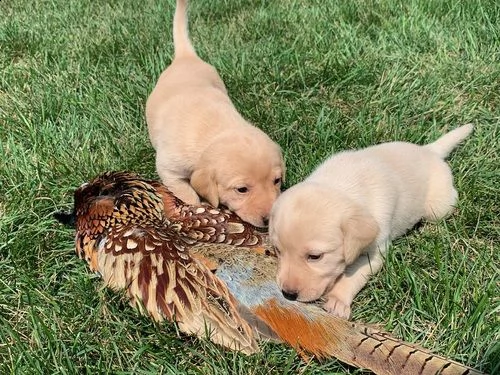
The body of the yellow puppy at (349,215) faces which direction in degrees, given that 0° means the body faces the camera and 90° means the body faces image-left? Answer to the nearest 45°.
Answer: approximately 45°

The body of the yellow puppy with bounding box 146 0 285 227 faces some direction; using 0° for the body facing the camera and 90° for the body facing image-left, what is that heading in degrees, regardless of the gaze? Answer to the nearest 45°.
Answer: approximately 315°

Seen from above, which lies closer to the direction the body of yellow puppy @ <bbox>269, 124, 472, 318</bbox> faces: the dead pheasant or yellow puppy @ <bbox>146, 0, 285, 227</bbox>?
the dead pheasant

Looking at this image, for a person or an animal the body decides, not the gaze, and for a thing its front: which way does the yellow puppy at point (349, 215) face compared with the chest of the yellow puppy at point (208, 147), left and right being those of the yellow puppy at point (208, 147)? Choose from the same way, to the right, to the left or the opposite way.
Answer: to the right

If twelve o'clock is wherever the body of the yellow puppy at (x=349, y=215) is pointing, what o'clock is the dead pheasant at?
The dead pheasant is roughly at 12 o'clock from the yellow puppy.
